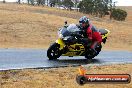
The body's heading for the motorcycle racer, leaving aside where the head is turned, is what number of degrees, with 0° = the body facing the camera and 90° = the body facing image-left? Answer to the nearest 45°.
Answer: approximately 90°
